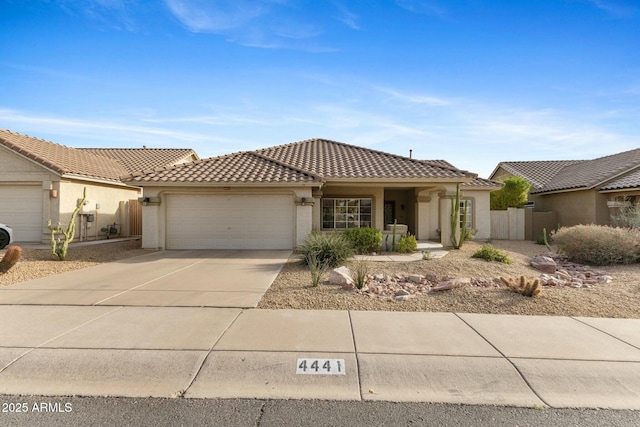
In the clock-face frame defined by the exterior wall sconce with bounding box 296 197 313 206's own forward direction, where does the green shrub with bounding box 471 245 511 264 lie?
The green shrub is roughly at 10 o'clock from the exterior wall sconce.

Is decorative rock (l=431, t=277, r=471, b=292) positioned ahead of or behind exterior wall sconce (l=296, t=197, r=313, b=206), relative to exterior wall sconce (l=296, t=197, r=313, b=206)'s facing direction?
ahead

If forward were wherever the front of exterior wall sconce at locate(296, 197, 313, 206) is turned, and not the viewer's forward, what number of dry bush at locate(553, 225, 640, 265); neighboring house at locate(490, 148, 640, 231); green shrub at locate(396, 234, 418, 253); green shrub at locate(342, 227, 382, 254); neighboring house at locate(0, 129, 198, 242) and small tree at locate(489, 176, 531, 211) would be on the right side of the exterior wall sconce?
1

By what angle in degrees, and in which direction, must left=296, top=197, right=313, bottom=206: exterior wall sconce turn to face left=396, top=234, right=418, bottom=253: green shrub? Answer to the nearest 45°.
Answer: approximately 90° to its left

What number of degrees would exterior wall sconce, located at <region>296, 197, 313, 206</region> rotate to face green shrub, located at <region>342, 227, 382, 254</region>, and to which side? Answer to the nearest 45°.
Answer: approximately 90° to its left

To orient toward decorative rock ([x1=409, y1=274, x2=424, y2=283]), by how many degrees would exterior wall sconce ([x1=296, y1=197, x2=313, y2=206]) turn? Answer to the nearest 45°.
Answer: approximately 45° to its left

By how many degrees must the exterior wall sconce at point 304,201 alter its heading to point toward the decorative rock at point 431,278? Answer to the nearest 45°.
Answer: approximately 45° to its left

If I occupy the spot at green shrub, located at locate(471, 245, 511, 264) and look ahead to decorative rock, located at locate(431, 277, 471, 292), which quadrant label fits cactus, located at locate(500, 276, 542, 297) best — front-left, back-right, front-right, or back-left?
front-left

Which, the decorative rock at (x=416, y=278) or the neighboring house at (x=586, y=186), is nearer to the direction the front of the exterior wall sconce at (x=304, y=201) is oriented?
the decorative rock

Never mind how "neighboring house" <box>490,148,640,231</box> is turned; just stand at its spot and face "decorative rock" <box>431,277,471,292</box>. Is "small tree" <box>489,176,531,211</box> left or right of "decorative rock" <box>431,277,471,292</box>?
right

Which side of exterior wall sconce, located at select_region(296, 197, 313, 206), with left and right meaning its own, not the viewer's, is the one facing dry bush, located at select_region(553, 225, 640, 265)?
left

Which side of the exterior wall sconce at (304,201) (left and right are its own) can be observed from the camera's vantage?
front

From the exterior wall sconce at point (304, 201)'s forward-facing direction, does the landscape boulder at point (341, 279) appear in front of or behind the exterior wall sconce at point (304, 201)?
in front

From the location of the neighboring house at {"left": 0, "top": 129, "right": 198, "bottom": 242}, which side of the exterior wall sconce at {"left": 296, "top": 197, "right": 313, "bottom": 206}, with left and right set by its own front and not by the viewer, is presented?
right

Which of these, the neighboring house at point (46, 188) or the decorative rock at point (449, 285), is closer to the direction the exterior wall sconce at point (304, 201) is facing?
the decorative rock
